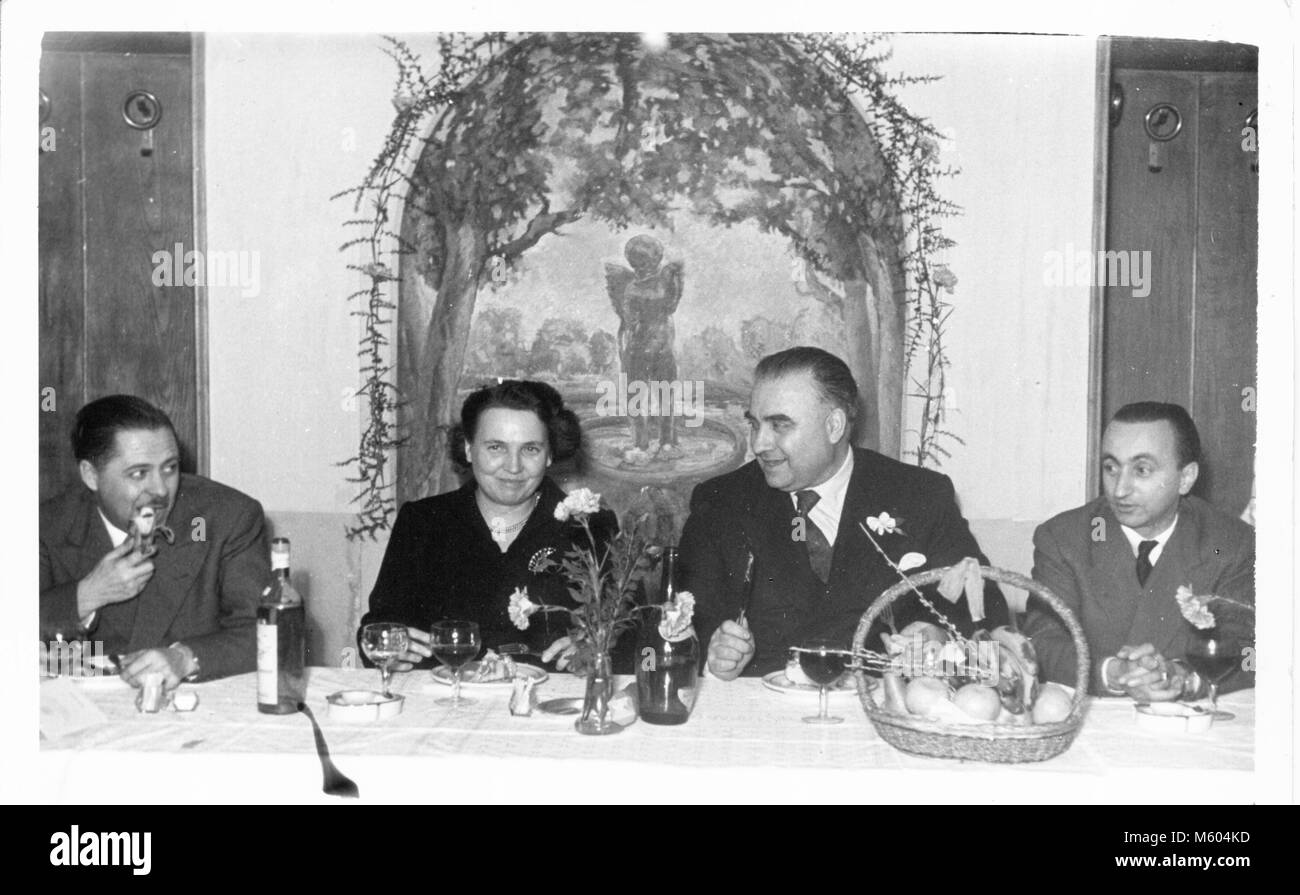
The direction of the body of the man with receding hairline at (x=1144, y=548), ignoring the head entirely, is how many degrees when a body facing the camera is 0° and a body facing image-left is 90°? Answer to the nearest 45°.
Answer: approximately 0°

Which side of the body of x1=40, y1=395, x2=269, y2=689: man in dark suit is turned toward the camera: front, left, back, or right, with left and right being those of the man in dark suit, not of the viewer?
front

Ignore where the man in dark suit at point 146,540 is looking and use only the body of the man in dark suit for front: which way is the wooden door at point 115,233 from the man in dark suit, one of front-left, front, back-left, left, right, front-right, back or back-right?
back

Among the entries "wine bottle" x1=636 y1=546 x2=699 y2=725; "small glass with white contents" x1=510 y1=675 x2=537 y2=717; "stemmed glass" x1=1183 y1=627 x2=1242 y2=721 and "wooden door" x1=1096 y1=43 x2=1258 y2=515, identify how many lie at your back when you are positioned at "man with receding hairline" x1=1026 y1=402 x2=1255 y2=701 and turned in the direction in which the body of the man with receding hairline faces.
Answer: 1

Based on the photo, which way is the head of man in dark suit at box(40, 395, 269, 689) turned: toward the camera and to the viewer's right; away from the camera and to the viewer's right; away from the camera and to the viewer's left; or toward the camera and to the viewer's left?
toward the camera and to the viewer's right

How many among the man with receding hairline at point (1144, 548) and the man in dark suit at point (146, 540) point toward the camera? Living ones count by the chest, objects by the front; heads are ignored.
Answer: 2

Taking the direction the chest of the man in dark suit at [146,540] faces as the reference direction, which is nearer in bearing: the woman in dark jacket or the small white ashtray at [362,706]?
the small white ashtray

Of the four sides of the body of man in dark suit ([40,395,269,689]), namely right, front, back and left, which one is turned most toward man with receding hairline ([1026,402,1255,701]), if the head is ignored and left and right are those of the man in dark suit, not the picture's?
left

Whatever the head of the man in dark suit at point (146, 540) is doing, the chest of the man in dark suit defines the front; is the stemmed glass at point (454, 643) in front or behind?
in front

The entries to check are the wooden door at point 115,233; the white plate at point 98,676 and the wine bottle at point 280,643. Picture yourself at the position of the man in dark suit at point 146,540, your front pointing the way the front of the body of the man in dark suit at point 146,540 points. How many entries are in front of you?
2

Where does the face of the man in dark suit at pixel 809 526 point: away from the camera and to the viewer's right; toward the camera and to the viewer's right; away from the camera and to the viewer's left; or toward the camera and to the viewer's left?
toward the camera and to the viewer's left

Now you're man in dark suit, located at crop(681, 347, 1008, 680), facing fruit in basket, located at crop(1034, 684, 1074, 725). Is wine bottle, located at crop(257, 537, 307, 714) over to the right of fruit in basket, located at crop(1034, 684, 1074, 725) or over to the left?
right

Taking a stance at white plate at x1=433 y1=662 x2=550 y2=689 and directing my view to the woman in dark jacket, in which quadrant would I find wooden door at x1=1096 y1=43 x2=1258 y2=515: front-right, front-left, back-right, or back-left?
front-right

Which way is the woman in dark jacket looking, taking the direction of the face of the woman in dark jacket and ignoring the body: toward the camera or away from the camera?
toward the camera

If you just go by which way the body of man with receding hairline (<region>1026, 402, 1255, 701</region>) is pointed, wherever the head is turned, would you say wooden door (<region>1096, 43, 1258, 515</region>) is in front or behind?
behind

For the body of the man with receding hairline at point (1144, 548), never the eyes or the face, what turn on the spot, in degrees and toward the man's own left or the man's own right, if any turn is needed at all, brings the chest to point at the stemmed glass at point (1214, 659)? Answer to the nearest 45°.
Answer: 0° — they already face it

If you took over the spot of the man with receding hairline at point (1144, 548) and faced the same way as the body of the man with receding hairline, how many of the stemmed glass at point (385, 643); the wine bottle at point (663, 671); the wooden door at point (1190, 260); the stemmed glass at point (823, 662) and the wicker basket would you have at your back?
1

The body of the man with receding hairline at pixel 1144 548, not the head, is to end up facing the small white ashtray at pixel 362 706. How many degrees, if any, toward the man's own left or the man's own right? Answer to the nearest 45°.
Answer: approximately 45° to the man's own right

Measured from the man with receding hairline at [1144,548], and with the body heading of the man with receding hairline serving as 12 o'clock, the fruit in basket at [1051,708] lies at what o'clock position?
The fruit in basket is roughly at 12 o'clock from the man with receding hairline.
